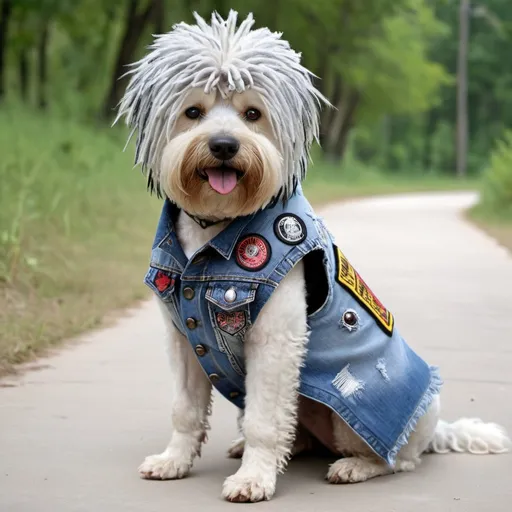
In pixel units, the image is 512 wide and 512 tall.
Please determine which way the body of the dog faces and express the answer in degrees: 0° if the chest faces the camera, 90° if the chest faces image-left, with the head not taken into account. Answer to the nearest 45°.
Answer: approximately 45°

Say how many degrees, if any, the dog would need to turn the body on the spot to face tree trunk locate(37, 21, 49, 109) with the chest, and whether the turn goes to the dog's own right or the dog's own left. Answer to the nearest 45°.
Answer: approximately 135° to the dog's own right

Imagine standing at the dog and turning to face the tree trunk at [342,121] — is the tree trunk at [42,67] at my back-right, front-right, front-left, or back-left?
front-left

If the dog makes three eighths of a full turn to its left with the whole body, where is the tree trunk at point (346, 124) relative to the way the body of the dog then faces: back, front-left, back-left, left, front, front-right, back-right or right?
left

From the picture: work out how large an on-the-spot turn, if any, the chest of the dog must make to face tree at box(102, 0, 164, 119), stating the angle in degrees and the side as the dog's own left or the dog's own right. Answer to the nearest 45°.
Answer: approximately 135° to the dog's own right

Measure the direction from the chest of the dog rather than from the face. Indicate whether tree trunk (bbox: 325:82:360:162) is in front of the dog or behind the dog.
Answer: behind
